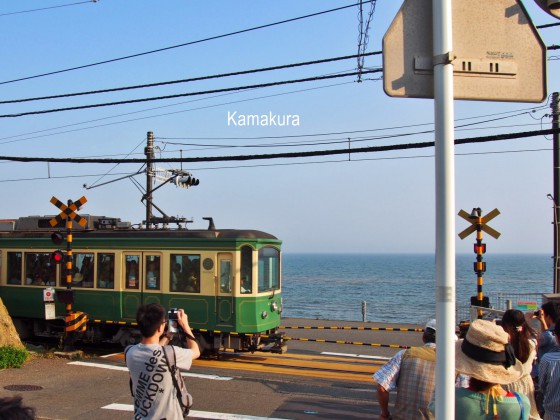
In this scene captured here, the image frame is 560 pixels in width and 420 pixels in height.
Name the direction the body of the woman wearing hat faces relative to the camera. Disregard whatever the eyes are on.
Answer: away from the camera

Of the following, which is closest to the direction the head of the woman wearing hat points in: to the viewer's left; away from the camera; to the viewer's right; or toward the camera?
away from the camera

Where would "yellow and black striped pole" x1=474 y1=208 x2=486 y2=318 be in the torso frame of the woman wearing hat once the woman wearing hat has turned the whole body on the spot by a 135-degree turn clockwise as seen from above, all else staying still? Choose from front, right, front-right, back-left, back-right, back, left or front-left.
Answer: back-left

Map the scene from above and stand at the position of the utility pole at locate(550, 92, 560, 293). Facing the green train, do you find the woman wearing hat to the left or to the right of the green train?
left

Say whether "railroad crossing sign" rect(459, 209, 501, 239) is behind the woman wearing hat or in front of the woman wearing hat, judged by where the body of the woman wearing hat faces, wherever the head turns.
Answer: in front

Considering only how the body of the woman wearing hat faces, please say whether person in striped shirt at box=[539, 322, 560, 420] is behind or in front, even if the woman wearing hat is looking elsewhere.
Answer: in front
